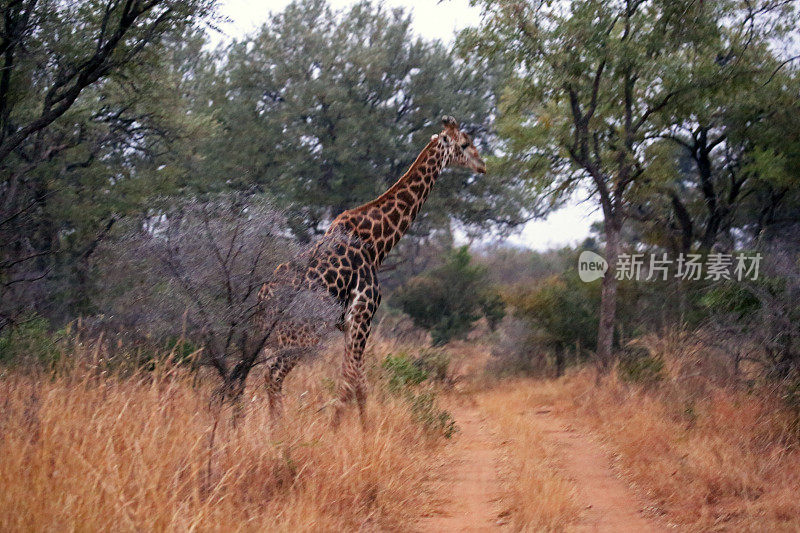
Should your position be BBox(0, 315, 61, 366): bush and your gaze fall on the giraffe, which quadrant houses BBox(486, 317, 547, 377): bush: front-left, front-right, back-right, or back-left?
front-left

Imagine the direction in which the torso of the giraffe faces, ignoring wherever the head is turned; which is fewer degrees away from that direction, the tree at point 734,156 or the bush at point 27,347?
the tree

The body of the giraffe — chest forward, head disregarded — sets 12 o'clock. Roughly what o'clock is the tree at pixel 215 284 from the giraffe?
The tree is roughly at 4 o'clock from the giraffe.

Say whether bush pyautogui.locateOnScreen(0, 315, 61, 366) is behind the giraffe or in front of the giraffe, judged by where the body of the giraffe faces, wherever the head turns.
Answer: behind

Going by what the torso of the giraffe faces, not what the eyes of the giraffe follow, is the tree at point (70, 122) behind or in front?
behind

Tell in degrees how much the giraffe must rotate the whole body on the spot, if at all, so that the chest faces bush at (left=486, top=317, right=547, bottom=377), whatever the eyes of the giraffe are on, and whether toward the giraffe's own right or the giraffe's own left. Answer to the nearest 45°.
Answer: approximately 90° to the giraffe's own left

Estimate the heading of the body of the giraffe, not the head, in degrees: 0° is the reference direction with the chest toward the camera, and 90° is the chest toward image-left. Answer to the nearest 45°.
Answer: approximately 270°

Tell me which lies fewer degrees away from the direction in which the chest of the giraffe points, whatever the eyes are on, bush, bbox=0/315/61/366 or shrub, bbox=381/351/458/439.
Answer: the shrub

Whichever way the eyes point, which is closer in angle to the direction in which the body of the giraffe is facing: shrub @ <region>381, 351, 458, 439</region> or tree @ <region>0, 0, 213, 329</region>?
the shrub

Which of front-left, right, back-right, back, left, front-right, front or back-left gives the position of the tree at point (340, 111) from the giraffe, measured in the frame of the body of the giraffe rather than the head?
left
